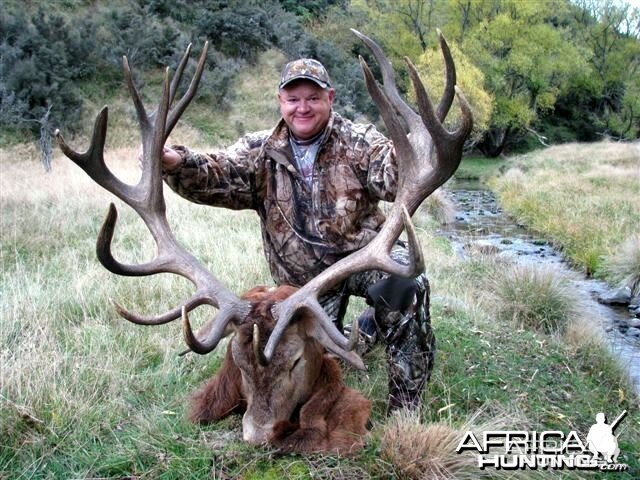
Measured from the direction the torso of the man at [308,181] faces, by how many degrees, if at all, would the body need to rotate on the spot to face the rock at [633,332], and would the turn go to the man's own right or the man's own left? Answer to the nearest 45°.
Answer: approximately 135° to the man's own left

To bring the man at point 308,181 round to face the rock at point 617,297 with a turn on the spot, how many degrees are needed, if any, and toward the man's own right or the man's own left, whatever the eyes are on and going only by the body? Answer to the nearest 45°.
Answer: approximately 135° to the man's own left

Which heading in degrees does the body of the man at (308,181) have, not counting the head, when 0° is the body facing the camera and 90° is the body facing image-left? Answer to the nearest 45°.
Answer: approximately 0°

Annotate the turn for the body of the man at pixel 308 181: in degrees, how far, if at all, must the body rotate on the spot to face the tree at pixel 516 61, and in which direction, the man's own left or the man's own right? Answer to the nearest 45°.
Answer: approximately 180°
